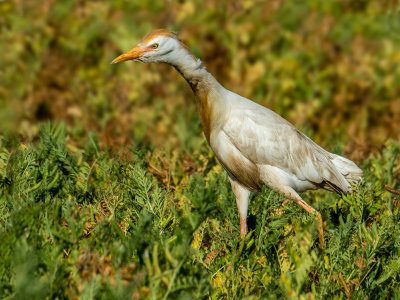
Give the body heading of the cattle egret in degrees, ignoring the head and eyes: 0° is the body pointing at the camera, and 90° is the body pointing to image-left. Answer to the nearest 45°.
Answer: approximately 90°
